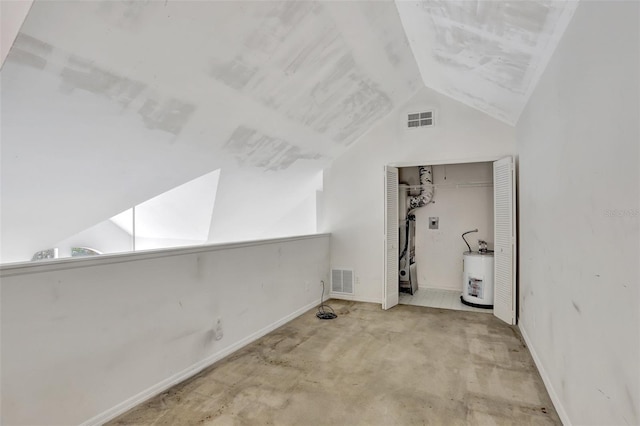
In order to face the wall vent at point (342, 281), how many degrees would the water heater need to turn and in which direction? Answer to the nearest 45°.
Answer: approximately 45° to its right

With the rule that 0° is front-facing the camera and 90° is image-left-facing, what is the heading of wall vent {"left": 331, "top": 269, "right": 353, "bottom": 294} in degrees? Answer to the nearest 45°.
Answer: approximately 0°

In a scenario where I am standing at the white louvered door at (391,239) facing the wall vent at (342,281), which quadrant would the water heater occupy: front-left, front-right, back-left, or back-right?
back-right

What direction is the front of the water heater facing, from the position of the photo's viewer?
facing the viewer and to the left of the viewer

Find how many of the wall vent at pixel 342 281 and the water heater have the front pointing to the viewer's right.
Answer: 0

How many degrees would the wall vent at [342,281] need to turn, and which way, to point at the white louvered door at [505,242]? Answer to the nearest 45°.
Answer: approximately 45° to its left
